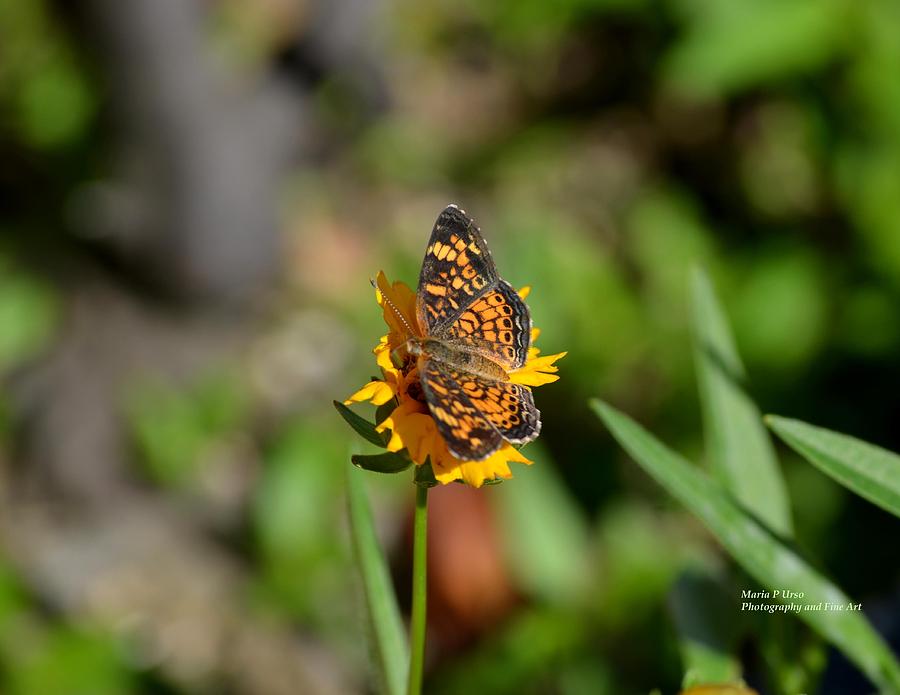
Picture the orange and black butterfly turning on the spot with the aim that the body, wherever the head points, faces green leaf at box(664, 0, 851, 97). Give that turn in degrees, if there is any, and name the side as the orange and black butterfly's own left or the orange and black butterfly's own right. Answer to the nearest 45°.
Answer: approximately 135° to the orange and black butterfly's own right

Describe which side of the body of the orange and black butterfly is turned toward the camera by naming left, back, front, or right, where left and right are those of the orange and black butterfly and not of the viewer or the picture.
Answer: left
